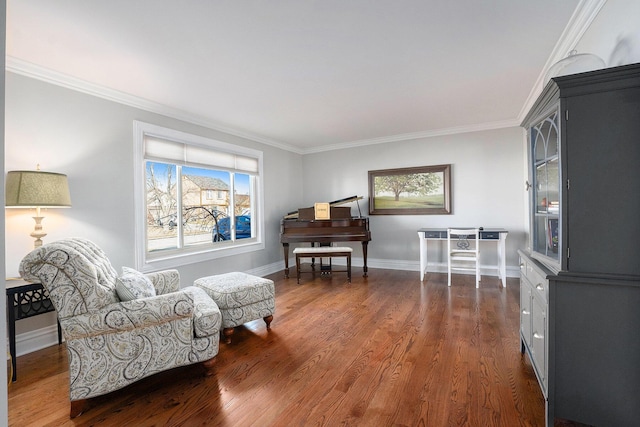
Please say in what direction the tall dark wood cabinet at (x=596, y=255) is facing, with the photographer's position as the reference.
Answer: facing to the left of the viewer

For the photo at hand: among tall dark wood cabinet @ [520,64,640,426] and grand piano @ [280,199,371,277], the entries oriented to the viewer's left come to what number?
1

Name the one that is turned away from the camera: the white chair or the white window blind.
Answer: the white chair

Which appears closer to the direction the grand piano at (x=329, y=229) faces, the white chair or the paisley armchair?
the paisley armchair

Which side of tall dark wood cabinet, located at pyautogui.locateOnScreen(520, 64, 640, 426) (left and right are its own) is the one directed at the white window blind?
front

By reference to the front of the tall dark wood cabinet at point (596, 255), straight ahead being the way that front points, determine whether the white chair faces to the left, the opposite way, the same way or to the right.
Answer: to the right

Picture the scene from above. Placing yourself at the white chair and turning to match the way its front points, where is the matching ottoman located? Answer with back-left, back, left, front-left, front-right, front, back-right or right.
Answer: back-left

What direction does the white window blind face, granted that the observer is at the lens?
facing the viewer and to the right of the viewer

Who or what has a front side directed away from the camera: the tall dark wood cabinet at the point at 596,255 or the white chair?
the white chair

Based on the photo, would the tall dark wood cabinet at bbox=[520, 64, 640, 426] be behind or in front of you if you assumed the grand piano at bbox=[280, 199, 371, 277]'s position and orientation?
in front

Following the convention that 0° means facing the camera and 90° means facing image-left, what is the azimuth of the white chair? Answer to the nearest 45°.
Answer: approximately 180°

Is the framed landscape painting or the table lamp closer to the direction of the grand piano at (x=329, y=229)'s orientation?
the table lamp

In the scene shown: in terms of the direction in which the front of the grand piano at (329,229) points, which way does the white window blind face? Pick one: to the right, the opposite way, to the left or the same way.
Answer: to the left

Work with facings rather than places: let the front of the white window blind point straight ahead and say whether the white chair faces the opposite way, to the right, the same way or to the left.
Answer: to the left

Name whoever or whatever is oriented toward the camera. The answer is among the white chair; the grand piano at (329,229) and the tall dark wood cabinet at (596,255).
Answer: the grand piano
